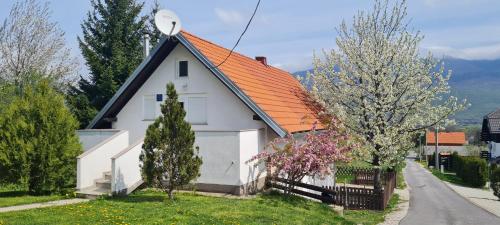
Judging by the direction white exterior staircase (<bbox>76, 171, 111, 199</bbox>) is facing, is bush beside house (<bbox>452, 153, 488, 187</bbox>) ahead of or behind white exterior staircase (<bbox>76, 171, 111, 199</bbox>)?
behind

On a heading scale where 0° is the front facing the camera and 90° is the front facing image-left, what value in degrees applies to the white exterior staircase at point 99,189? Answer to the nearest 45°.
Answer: approximately 45°

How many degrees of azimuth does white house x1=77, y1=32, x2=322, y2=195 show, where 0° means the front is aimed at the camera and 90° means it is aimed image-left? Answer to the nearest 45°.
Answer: approximately 45°
